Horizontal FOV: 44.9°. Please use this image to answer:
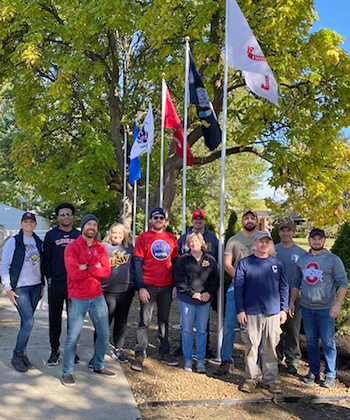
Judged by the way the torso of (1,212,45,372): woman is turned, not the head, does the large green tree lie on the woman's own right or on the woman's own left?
on the woman's own left

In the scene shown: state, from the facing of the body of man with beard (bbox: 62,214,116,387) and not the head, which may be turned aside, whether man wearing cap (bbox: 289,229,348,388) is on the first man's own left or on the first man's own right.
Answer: on the first man's own left

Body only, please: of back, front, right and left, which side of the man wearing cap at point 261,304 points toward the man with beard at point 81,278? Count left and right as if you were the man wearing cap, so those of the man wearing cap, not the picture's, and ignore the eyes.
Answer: right

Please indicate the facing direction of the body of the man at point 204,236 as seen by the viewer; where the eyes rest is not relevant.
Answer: toward the camera

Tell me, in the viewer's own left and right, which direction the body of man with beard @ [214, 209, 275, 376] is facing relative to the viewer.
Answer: facing the viewer

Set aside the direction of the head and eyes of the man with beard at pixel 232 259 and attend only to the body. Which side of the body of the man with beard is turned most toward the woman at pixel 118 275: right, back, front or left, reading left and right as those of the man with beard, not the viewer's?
right

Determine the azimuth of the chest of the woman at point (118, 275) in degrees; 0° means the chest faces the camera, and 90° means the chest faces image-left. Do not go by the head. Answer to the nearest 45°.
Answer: approximately 0°

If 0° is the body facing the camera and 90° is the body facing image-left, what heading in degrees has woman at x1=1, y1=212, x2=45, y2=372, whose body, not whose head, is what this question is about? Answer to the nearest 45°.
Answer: approximately 315°

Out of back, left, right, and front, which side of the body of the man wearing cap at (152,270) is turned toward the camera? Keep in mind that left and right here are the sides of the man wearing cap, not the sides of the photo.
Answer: front

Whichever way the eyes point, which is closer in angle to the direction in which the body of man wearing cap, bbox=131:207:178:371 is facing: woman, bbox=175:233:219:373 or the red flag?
the woman

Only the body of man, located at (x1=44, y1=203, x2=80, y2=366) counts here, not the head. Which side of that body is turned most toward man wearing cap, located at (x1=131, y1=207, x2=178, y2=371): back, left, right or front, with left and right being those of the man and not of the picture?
left

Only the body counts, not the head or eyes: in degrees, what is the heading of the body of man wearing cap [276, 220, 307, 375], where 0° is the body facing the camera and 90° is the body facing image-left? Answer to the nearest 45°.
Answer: approximately 0°

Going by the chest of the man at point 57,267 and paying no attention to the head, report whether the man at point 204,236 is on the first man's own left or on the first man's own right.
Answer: on the first man's own left
